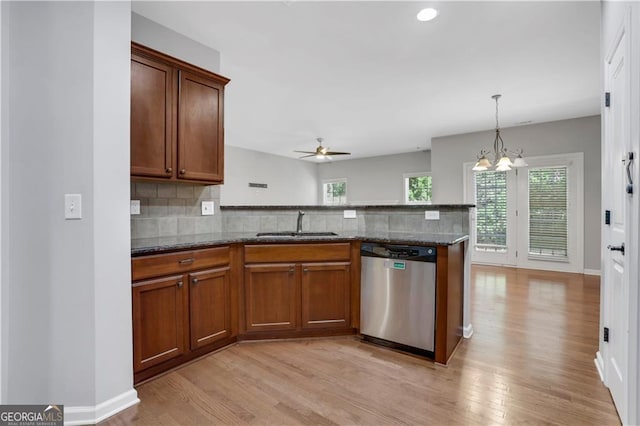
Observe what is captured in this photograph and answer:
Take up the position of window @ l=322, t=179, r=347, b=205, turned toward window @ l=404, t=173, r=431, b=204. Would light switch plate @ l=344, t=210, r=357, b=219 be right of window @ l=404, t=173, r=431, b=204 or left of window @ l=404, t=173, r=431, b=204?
right

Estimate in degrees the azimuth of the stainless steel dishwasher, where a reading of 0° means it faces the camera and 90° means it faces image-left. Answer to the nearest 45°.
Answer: approximately 45°

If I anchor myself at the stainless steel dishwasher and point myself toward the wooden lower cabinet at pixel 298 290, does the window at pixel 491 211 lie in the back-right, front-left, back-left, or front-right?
back-right

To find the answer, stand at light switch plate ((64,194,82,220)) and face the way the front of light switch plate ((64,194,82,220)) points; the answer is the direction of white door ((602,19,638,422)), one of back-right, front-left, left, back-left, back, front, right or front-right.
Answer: front-left

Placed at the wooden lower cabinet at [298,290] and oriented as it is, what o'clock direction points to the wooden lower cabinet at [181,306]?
the wooden lower cabinet at [181,306] is roughly at 2 o'clock from the wooden lower cabinet at [298,290].

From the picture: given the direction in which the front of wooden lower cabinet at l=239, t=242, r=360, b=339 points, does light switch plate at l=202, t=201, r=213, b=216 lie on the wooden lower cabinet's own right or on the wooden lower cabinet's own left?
on the wooden lower cabinet's own right

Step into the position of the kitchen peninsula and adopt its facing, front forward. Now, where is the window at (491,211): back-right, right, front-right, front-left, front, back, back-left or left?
back-left

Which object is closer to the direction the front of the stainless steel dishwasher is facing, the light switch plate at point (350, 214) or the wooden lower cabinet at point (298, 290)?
the wooden lower cabinet
